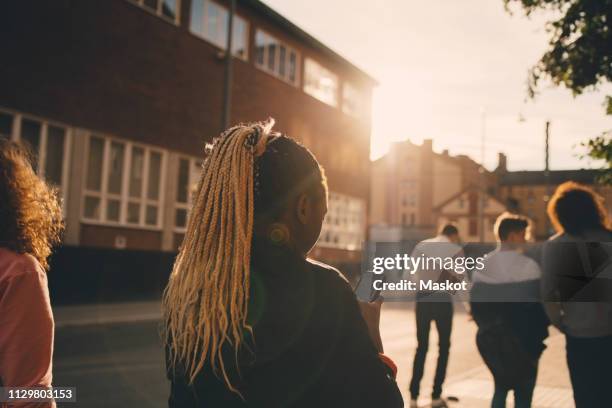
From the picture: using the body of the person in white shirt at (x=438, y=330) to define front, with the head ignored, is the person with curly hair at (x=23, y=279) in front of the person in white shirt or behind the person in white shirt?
behind

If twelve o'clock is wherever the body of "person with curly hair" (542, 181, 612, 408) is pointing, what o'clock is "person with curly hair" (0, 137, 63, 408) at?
"person with curly hair" (0, 137, 63, 408) is roughly at 7 o'clock from "person with curly hair" (542, 181, 612, 408).

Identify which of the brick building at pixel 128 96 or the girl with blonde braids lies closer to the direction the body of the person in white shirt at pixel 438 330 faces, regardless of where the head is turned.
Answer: the brick building

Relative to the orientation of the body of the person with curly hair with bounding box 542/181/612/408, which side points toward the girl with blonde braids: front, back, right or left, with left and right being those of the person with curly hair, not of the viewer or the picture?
back

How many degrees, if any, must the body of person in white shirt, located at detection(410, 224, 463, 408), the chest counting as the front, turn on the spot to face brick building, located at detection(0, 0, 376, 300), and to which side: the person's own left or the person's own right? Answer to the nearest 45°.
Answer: approximately 90° to the person's own left

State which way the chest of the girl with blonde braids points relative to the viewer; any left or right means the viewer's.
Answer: facing away from the viewer and to the right of the viewer

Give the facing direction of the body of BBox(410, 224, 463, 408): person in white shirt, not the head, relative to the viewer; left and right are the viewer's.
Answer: facing away from the viewer and to the right of the viewer

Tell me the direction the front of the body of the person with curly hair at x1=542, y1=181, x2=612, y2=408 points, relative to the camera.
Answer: away from the camera

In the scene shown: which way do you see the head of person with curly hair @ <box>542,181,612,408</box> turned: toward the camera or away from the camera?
away from the camera

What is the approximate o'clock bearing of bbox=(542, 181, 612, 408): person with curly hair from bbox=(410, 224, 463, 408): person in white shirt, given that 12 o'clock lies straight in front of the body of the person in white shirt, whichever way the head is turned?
The person with curly hair is roughly at 4 o'clock from the person in white shirt.

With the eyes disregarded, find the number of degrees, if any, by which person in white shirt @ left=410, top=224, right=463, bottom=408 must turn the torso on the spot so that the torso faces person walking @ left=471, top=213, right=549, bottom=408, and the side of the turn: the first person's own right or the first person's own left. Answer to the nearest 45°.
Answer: approximately 135° to the first person's own right

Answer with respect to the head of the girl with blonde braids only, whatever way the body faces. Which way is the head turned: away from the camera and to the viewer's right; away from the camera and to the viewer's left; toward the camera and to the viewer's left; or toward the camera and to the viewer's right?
away from the camera and to the viewer's right
